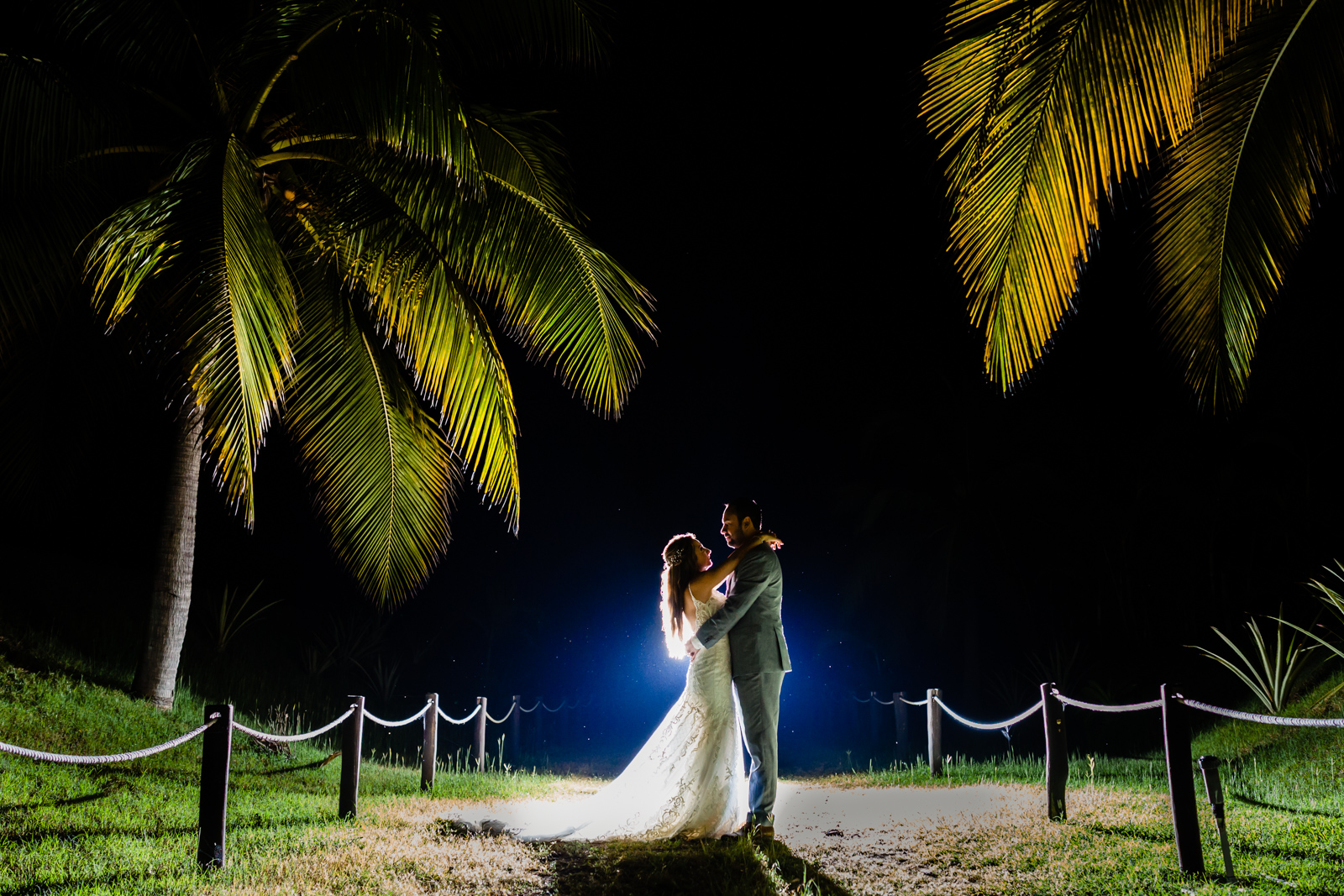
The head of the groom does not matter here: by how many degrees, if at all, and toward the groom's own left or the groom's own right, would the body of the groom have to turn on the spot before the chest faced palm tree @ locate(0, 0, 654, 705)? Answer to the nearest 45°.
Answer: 0° — they already face it

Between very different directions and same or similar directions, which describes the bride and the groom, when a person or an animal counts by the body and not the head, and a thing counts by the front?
very different directions

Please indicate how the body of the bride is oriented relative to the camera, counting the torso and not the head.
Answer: to the viewer's right

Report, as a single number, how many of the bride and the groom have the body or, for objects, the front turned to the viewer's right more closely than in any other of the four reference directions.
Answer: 1

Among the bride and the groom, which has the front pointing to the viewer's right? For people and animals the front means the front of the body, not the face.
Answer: the bride

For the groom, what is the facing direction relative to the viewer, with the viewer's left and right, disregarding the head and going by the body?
facing to the left of the viewer

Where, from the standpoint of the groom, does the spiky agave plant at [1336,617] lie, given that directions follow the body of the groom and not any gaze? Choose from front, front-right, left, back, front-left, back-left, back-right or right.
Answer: back-right

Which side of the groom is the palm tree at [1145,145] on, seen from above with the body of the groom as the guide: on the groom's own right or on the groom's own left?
on the groom's own left

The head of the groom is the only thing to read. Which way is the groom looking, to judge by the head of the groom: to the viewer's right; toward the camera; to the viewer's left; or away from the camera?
to the viewer's left

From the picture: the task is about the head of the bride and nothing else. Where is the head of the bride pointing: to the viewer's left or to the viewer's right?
to the viewer's right
